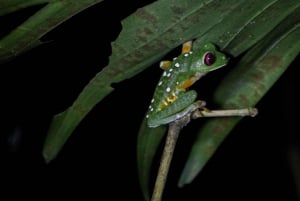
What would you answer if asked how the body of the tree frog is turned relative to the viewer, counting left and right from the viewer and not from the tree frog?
facing to the right of the viewer
